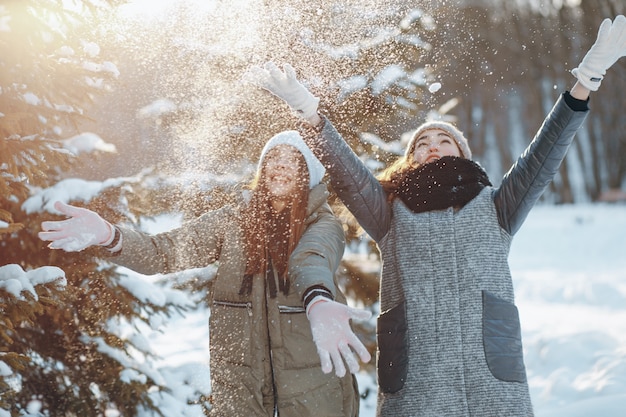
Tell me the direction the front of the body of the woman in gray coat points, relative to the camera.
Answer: toward the camera

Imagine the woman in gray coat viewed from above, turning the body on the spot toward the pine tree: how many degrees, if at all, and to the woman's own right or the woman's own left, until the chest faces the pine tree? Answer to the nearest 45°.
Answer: approximately 90° to the woman's own right

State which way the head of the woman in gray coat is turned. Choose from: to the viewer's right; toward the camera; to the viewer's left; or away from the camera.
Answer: toward the camera
